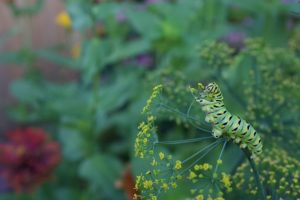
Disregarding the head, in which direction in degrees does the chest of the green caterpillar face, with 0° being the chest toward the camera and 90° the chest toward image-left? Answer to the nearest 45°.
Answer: approximately 90°
